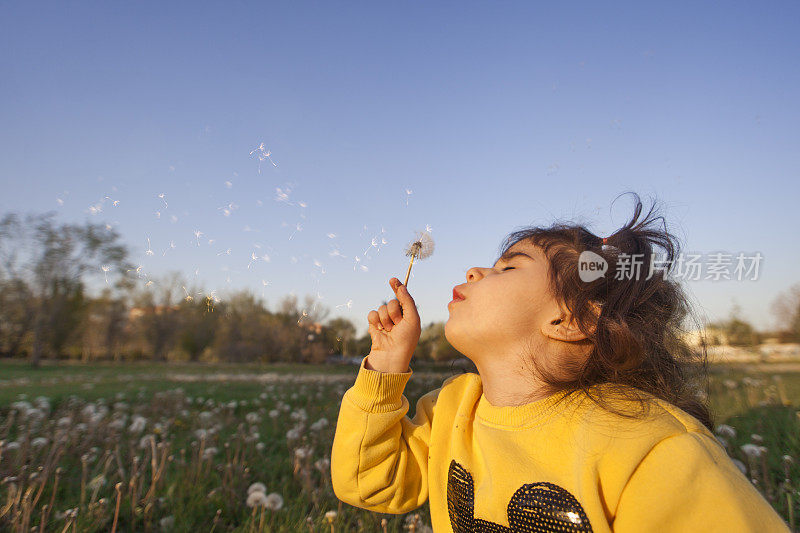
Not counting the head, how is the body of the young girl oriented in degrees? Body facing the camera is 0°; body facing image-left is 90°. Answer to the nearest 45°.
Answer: approximately 45°

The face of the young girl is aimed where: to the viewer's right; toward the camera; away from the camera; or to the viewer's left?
to the viewer's left

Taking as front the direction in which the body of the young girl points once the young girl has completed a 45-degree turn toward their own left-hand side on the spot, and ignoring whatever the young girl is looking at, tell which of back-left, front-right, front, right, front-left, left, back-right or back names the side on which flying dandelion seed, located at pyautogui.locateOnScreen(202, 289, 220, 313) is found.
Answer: right
